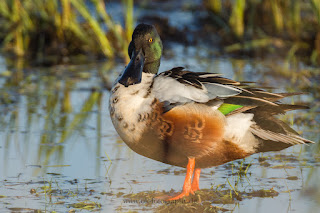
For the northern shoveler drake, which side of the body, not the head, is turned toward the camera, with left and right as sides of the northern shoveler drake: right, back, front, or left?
left
